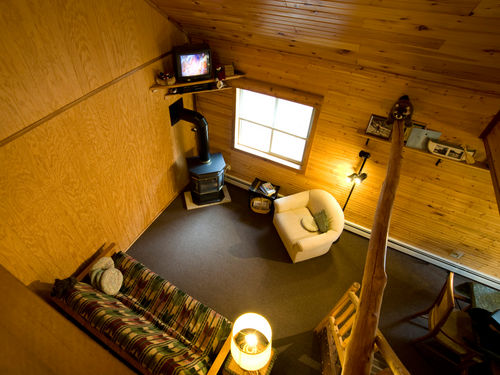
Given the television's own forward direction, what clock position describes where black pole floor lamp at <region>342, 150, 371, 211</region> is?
The black pole floor lamp is roughly at 10 o'clock from the television.

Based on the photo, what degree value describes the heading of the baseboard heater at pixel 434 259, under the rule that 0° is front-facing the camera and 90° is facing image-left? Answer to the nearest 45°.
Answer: approximately 45°
